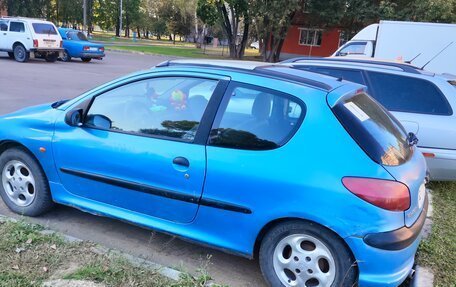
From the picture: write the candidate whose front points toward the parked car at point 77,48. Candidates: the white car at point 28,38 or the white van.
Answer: the white van

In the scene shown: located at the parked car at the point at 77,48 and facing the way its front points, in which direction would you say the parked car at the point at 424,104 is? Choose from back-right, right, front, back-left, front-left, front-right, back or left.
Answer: back-left

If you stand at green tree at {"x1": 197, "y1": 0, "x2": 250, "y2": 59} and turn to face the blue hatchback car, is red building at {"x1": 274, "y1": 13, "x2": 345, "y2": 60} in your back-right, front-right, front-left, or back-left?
back-left

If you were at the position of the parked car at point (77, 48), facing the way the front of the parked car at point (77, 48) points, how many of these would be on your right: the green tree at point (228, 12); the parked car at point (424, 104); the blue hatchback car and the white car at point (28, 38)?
1

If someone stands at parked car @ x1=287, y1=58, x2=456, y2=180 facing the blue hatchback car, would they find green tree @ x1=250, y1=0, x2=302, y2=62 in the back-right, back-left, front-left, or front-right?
back-right

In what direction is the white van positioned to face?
to the viewer's left

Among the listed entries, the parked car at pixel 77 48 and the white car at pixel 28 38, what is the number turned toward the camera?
0

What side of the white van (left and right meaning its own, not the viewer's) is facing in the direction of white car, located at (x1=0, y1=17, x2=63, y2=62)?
front

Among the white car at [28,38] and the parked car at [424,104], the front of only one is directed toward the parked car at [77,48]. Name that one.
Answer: the parked car at [424,104]

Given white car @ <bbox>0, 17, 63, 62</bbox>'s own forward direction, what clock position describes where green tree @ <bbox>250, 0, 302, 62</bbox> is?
The green tree is roughly at 4 o'clock from the white car.
